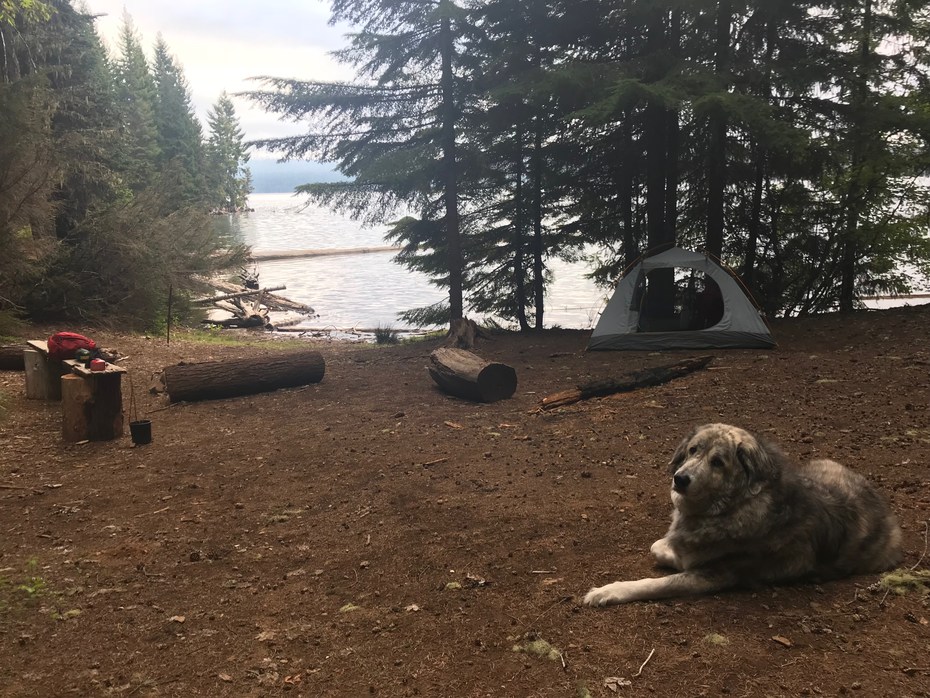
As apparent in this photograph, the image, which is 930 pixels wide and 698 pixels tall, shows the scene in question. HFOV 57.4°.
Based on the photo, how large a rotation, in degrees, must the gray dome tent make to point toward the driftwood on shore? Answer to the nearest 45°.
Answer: approximately 135° to its right

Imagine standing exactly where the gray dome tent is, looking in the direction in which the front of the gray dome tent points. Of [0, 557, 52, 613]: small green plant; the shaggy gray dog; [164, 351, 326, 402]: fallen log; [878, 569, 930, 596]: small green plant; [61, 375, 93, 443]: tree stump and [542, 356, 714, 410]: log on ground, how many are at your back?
0

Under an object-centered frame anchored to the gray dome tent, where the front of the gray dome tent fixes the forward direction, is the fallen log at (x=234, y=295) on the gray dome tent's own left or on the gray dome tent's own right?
on the gray dome tent's own right

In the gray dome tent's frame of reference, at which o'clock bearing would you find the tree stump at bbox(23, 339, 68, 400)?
The tree stump is roughly at 2 o'clock from the gray dome tent.

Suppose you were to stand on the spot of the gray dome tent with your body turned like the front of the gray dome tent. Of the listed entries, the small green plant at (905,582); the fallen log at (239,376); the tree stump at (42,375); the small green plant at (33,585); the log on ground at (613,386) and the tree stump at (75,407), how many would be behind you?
0

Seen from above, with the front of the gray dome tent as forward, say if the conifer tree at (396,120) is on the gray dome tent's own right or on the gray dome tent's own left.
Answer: on the gray dome tent's own right

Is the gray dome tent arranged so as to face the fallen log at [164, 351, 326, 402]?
no

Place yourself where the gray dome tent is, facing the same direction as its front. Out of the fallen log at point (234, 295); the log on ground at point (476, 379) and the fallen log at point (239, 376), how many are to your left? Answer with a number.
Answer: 0

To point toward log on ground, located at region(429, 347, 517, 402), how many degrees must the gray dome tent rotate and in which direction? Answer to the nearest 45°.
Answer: approximately 45° to its right

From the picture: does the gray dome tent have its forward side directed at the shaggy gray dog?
yes

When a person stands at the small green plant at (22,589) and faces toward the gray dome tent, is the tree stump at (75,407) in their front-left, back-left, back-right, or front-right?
front-left

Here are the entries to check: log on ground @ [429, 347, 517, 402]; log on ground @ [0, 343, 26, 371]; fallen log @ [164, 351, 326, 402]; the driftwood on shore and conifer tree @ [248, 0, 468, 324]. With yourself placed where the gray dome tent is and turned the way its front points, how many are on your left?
0

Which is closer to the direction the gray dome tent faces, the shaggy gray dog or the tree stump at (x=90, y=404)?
the shaggy gray dog

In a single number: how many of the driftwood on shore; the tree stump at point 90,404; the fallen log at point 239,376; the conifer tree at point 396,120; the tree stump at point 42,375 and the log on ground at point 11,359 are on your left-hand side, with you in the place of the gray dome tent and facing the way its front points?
0

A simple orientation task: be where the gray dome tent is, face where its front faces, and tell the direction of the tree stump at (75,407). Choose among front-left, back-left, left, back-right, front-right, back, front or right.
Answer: front-right

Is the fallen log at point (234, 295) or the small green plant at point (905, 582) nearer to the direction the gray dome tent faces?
the small green plant

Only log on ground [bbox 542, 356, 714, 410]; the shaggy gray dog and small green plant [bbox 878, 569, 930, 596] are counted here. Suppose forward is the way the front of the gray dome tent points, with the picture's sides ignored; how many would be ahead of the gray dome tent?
3

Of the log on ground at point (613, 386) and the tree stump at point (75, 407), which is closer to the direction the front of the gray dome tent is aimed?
the log on ground

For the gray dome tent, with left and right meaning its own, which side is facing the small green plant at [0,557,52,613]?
front

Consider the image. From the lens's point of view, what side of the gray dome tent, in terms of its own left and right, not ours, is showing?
front

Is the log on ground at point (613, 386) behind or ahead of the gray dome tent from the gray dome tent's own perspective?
ahead
